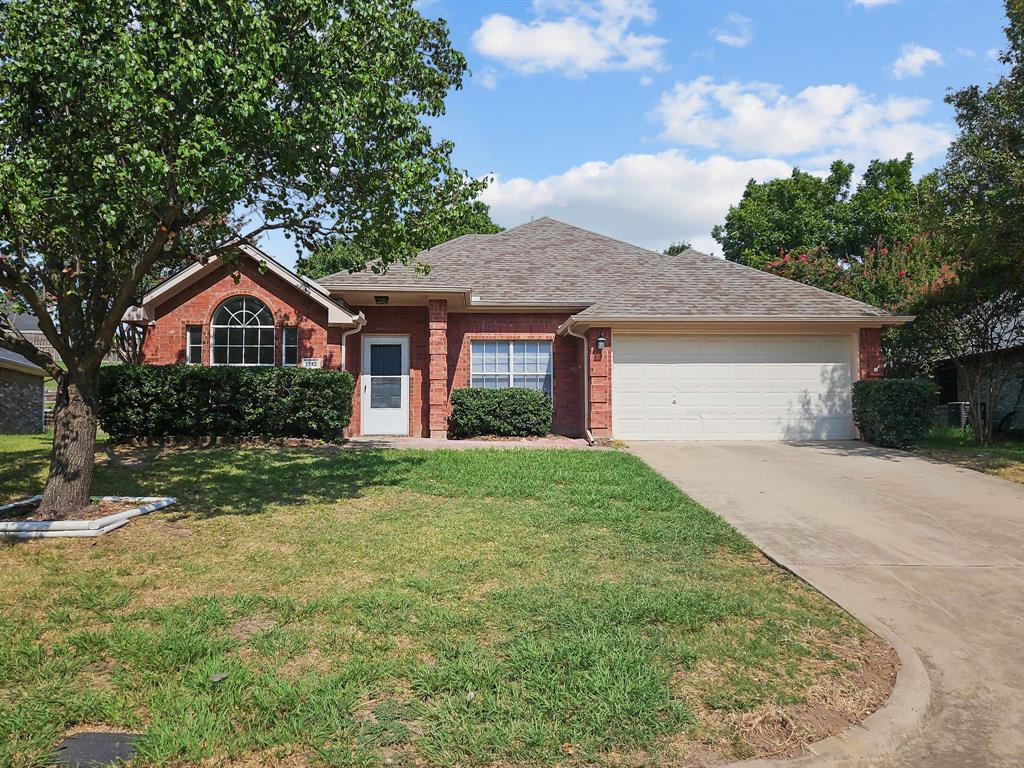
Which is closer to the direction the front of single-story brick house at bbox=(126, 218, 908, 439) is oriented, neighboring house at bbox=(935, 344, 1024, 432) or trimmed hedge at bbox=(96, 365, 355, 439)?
the trimmed hedge

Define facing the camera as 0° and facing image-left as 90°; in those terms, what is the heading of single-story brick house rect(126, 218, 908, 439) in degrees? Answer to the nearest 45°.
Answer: approximately 0°

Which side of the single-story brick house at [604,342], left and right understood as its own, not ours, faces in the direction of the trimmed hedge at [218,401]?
right

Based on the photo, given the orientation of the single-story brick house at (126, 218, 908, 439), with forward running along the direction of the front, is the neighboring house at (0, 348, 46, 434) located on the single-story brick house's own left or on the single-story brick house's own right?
on the single-story brick house's own right

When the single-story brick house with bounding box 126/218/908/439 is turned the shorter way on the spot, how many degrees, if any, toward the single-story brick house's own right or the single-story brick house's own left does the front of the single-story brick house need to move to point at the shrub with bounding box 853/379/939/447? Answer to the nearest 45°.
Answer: approximately 90° to the single-story brick house's own left

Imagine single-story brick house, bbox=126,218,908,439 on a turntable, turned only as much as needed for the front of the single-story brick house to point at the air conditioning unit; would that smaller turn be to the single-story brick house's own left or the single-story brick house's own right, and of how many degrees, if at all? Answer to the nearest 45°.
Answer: approximately 135° to the single-story brick house's own left

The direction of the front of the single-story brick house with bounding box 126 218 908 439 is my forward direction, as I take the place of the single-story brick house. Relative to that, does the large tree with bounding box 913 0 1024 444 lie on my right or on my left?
on my left

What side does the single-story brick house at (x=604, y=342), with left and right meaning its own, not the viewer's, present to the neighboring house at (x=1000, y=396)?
left
